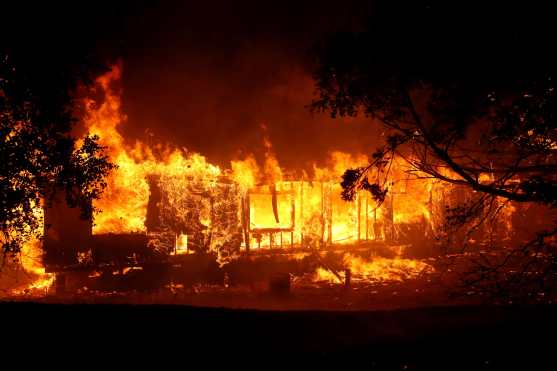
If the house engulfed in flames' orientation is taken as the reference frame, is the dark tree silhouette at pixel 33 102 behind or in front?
in front

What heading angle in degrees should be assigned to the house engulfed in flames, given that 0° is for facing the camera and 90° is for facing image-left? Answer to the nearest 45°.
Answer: approximately 0°

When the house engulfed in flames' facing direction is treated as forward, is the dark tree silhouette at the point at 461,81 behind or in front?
in front
